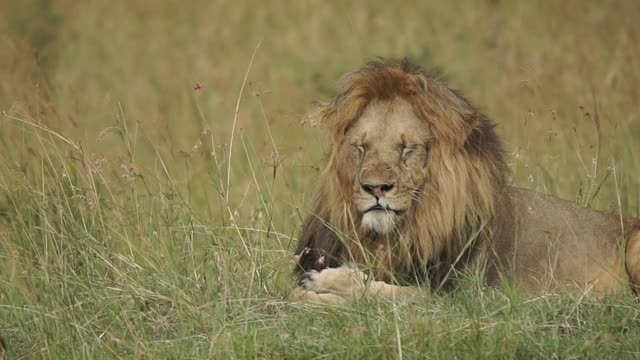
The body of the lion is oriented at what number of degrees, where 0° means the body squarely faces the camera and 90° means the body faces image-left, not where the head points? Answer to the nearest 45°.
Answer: approximately 45°
